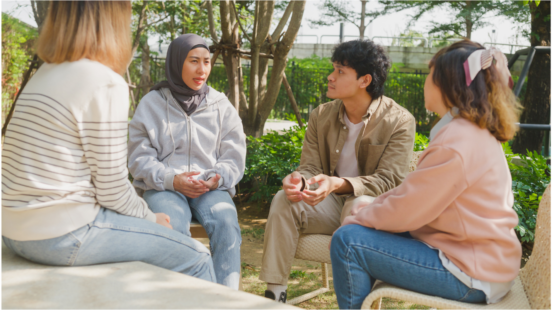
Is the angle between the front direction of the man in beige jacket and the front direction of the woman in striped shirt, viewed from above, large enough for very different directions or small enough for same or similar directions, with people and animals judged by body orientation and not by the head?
very different directions

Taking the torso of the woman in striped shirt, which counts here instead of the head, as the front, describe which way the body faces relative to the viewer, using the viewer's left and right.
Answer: facing away from the viewer and to the right of the viewer

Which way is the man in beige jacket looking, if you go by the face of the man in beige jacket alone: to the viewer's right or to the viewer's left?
to the viewer's left

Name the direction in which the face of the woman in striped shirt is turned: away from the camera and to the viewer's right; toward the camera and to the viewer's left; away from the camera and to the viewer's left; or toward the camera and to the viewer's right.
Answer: away from the camera and to the viewer's right

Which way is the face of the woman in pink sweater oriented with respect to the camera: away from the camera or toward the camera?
away from the camera

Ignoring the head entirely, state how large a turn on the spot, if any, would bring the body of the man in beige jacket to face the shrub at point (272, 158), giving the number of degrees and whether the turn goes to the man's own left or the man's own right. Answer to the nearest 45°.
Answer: approximately 135° to the man's own right

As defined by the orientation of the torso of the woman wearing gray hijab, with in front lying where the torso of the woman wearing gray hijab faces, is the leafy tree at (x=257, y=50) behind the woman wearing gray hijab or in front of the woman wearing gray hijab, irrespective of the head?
behind

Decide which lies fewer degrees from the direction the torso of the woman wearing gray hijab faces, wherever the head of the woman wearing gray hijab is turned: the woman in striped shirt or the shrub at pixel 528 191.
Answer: the woman in striped shirt

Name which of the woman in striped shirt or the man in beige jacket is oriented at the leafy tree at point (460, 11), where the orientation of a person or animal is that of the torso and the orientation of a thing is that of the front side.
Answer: the woman in striped shirt

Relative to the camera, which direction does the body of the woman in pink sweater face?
to the viewer's left

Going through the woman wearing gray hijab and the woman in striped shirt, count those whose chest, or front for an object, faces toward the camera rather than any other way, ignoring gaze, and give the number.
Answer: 1
